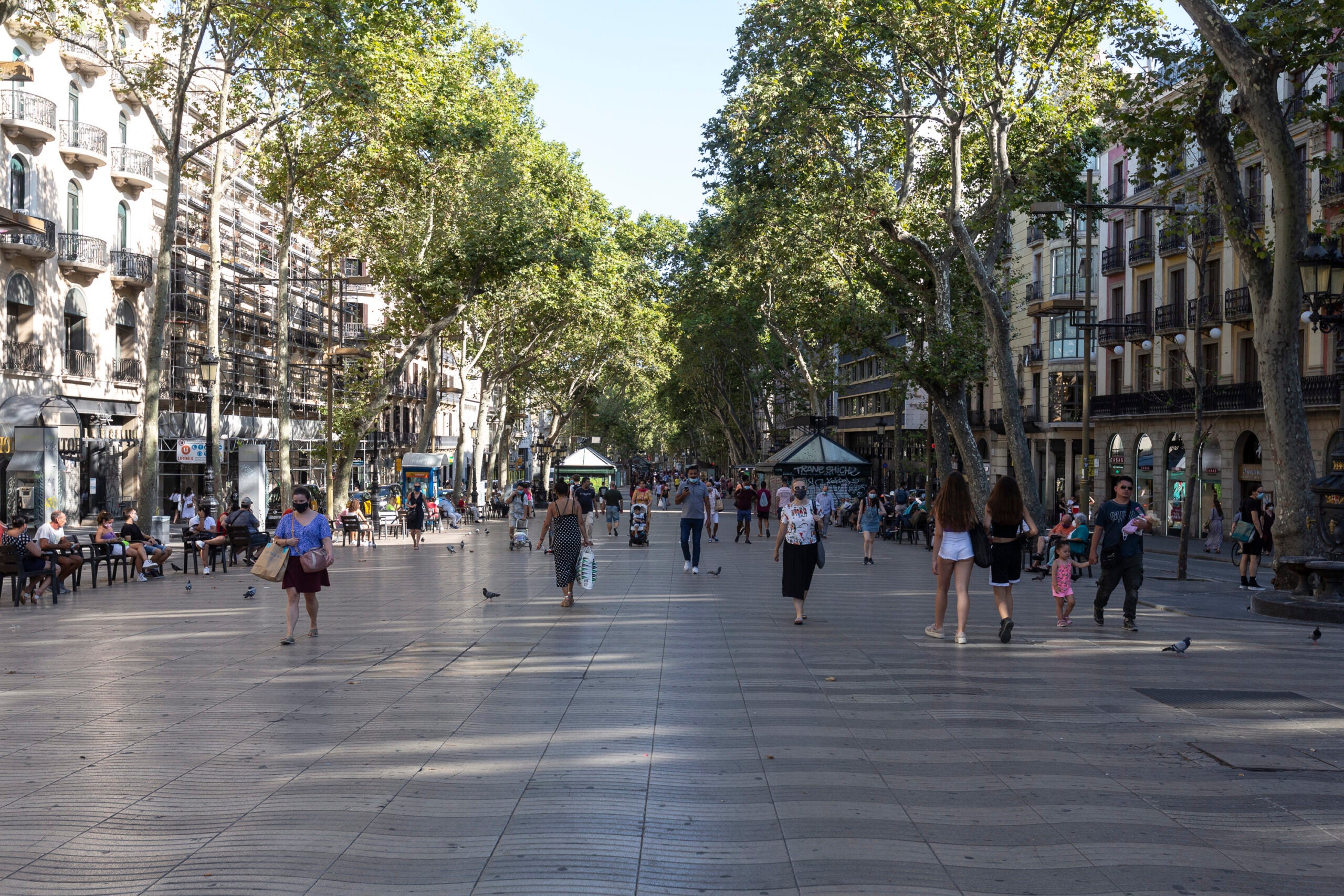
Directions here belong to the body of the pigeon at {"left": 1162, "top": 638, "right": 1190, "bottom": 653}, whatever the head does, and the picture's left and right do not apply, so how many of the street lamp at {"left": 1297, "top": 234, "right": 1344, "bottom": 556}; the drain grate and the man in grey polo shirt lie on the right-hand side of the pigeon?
1

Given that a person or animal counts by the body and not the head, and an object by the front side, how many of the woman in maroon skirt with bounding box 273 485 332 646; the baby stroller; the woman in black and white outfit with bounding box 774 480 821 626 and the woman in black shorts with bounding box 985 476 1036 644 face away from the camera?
1

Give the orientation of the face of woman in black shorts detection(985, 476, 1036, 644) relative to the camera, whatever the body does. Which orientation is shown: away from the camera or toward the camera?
away from the camera

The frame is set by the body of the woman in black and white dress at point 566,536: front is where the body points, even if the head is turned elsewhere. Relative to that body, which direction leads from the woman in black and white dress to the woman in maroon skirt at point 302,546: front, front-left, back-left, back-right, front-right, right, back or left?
back-left

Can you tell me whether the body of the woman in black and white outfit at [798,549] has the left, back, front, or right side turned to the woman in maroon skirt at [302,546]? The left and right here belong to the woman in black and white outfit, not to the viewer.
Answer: right

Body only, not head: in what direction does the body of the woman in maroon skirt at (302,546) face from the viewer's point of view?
toward the camera

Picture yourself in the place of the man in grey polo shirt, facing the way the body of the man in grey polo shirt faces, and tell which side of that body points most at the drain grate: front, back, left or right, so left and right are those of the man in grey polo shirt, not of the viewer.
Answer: front

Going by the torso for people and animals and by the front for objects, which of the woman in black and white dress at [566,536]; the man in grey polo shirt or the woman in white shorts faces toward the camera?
the man in grey polo shirt

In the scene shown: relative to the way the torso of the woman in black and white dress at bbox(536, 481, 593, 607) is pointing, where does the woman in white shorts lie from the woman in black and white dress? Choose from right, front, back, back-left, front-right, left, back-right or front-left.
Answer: back-right

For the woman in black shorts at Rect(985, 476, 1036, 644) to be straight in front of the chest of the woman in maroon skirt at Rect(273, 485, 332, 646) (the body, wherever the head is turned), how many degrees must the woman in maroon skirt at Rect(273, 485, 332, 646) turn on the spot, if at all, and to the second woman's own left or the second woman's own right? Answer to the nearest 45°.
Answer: approximately 90° to the second woman's own left

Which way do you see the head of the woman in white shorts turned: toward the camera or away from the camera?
away from the camera

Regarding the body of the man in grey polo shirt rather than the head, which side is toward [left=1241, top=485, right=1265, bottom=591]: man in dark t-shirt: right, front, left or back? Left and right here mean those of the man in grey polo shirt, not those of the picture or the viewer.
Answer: left

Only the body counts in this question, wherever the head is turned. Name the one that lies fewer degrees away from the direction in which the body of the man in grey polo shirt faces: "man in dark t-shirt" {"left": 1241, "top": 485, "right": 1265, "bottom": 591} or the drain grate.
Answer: the drain grate

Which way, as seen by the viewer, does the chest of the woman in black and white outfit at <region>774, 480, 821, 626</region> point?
toward the camera
